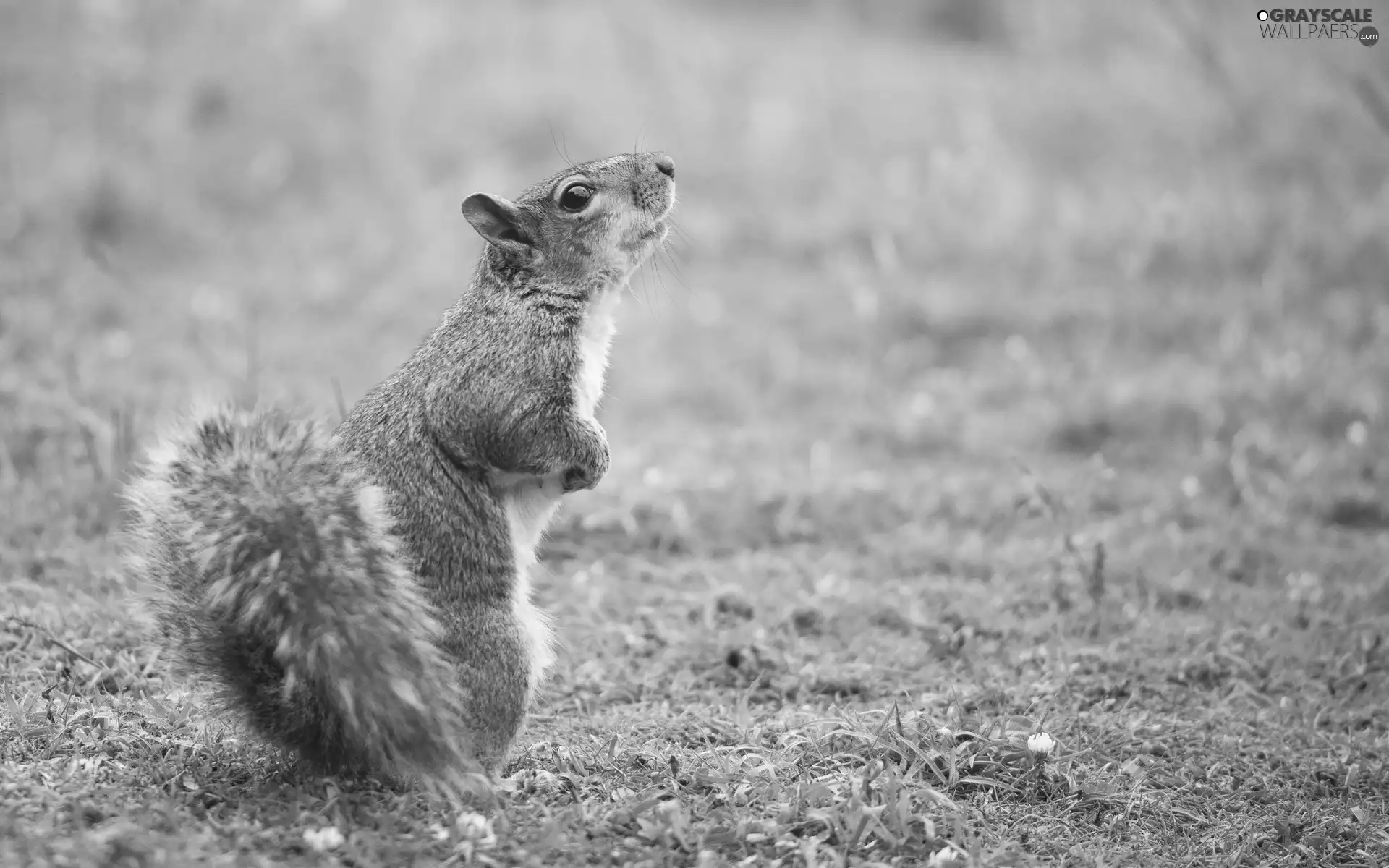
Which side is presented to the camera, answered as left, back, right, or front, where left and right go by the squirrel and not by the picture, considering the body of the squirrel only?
right

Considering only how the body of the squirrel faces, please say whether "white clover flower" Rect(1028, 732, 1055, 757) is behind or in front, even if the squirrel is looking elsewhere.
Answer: in front

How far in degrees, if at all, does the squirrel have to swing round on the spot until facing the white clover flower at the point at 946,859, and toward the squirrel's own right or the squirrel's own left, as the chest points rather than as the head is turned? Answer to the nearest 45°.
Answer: approximately 45° to the squirrel's own right
